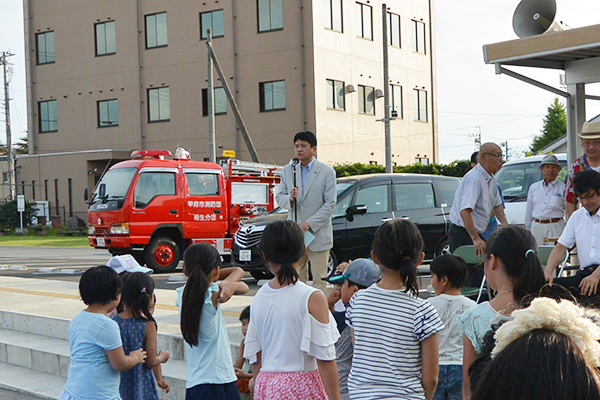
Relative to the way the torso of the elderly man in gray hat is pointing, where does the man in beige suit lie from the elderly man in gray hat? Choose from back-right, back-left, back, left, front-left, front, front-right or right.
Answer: front-right

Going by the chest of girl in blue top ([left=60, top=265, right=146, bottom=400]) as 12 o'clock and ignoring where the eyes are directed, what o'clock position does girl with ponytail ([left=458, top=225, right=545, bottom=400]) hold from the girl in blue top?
The girl with ponytail is roughly at 3 o'clock from the girl in blue top.

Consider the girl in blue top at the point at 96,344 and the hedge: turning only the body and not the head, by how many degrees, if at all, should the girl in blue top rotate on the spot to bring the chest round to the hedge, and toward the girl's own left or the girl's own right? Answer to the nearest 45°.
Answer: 0° — they already face it

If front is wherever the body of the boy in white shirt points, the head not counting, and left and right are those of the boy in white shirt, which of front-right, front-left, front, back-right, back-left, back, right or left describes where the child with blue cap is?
front-left

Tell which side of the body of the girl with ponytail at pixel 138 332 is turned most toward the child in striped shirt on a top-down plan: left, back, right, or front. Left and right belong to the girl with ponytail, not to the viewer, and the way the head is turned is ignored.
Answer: right

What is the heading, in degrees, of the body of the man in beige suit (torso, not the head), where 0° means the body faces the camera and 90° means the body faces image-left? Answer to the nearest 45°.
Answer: approximately 45°

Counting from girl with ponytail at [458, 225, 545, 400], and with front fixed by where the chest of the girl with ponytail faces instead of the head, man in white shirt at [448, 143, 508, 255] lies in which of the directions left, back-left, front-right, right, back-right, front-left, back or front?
front-right

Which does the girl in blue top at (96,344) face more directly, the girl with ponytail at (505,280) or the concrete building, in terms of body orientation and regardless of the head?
the concrete building

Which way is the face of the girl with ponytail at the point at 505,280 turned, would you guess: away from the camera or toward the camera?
away from the camera

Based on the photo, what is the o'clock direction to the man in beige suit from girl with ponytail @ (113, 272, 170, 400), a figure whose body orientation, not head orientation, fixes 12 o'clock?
The man in beige suit is roughly at 12 o'clock from the girl with ponytail.

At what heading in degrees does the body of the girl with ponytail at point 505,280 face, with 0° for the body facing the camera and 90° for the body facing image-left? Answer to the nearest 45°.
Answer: approximately 135°

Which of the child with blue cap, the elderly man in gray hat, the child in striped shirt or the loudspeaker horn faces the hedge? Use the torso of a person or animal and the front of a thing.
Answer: the child in striped shirt
